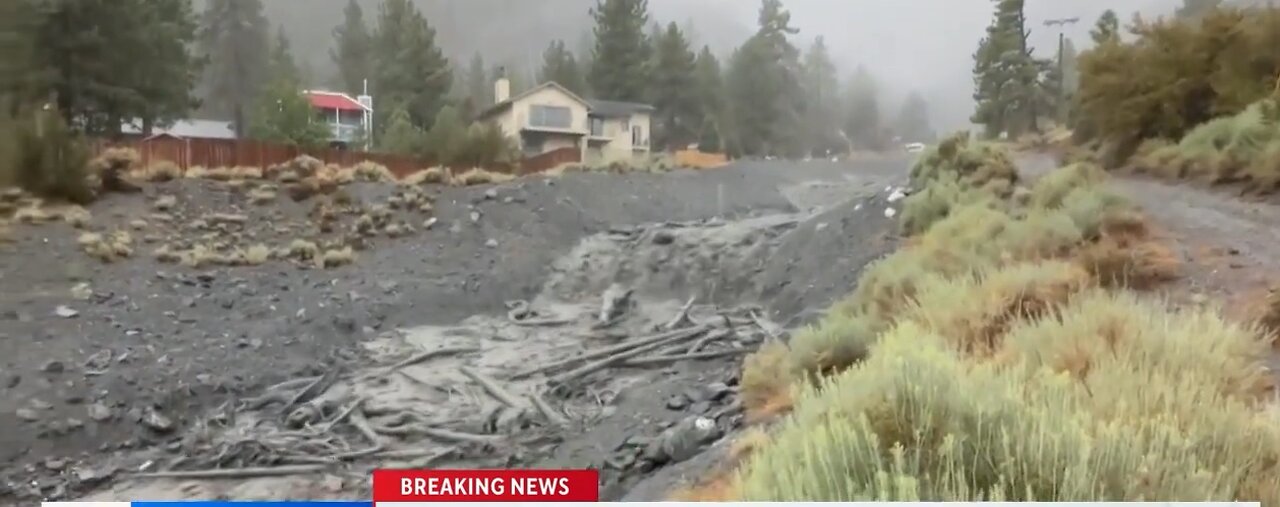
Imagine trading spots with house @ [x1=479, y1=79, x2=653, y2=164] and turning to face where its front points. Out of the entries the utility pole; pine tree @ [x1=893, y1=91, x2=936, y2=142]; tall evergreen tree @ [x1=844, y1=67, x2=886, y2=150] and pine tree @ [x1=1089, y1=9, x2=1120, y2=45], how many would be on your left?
4

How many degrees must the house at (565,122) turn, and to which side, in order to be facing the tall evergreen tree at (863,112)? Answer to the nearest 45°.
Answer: approximately 90° to its left

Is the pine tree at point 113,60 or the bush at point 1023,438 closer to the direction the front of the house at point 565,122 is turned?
the bush

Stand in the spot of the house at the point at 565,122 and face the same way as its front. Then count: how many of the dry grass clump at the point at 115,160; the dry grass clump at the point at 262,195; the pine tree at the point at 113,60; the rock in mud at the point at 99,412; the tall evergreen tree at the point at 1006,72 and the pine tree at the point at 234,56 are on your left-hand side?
1

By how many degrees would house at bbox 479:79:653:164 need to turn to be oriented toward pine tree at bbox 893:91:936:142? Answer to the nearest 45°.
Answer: approximately 90° to its left

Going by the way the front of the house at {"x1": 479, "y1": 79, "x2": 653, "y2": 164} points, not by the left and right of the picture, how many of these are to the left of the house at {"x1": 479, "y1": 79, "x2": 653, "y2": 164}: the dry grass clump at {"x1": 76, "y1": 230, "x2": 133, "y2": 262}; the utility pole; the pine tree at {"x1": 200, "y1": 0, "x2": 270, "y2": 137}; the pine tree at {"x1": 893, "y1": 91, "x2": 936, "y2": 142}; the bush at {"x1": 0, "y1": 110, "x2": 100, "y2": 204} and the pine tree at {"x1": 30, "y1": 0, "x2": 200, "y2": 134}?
2

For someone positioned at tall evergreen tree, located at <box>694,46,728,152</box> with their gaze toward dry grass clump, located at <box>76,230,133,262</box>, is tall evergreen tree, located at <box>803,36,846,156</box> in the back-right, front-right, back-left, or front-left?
back-left

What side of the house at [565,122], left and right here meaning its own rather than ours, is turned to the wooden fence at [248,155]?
right

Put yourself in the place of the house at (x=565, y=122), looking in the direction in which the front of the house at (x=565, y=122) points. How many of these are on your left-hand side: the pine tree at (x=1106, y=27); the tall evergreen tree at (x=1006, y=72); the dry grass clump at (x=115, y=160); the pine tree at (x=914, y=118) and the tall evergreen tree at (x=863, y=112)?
4

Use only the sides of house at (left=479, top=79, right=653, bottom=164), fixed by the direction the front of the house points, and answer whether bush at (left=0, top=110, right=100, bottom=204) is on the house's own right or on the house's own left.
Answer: on the house's own right

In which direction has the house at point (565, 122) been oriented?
toward the camera
